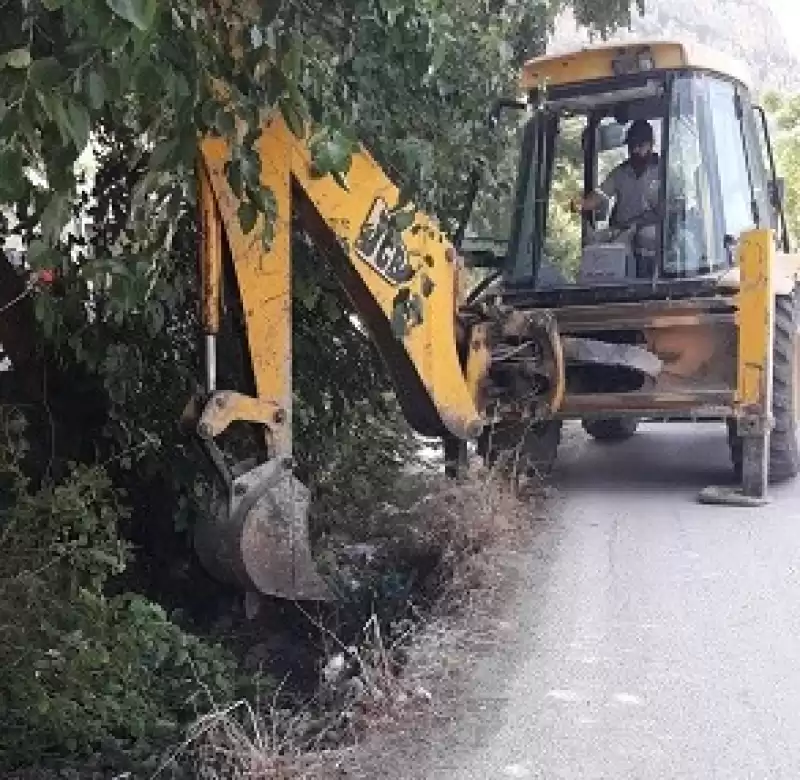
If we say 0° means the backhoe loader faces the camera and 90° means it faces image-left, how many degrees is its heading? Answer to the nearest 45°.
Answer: approximately 180°

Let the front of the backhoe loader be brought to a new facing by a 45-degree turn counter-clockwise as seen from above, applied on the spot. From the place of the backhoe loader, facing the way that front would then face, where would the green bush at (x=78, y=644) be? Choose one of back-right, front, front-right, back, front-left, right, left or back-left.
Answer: left
